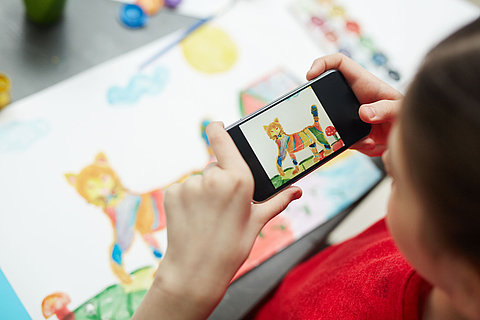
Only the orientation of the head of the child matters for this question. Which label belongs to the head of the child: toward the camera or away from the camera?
away from the camera

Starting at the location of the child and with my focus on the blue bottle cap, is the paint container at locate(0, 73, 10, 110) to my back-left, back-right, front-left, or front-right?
front-left

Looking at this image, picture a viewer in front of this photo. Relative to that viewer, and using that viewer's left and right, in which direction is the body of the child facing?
facing away from the viewer and to the left of the viewer

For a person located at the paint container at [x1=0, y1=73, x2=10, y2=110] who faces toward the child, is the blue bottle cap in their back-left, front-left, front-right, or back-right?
front-left

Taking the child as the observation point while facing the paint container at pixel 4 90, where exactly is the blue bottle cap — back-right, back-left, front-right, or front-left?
front-right
